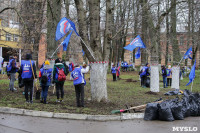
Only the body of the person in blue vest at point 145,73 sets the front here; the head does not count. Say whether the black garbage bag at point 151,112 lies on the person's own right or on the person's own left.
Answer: on the person's own right

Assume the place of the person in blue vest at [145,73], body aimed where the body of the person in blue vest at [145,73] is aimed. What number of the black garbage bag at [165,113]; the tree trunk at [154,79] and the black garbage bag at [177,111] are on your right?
3

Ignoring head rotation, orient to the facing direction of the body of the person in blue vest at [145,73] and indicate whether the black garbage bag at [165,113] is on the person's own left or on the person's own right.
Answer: on the person's own right

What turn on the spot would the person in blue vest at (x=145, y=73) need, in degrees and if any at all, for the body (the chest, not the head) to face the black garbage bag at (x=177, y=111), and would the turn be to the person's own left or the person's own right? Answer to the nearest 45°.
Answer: approximately 90° to the person's own right

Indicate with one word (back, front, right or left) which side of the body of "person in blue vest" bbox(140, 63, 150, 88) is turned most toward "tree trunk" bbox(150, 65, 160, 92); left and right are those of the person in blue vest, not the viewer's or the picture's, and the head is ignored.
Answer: right

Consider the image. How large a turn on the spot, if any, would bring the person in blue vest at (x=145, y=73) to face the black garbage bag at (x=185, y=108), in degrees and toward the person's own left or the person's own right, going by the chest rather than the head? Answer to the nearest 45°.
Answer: approximately 90° to the person's own right
